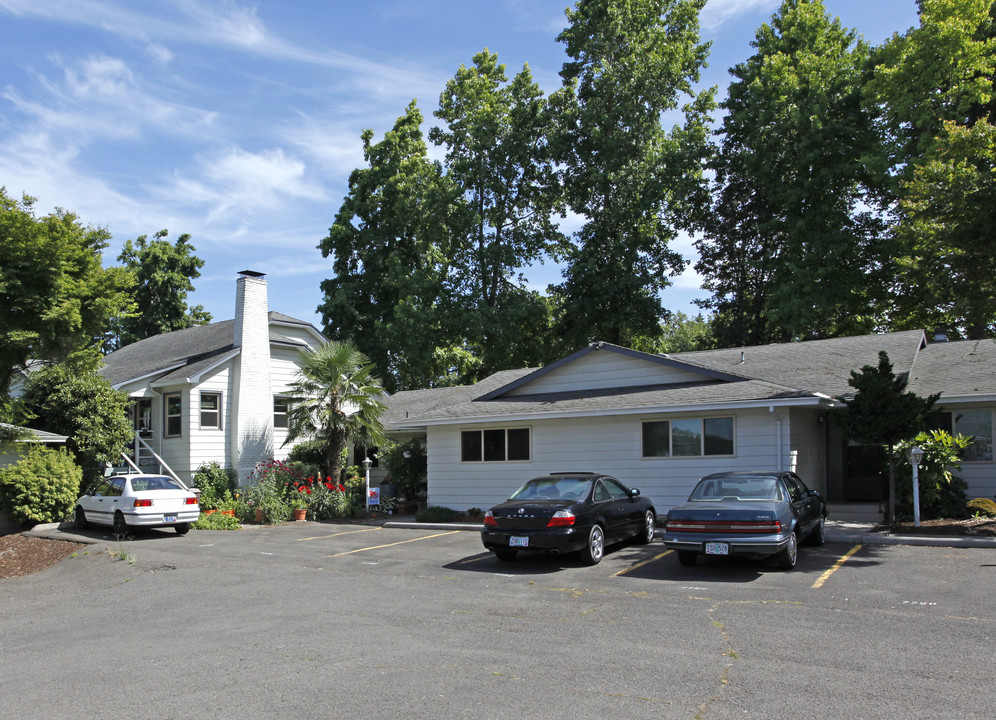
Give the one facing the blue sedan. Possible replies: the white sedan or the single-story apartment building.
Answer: the single-story apartment building

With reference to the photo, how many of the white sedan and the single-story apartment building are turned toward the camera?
1

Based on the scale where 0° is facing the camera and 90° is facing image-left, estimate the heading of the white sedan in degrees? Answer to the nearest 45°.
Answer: approximately 135°

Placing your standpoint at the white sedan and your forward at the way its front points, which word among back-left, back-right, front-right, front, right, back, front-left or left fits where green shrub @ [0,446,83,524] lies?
front

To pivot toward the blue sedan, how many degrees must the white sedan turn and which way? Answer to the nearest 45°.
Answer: approximately 180°

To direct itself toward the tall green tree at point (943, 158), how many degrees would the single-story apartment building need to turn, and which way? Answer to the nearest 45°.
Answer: approximately 135° to its left

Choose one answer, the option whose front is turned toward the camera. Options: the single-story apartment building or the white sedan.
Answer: the single-story apartment building

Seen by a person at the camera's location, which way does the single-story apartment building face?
facing the viewer

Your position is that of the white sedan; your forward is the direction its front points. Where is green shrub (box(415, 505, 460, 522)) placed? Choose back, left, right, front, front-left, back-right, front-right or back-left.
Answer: back-right

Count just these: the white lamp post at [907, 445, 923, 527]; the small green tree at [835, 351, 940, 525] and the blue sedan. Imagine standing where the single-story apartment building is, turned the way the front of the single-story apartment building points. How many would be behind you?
0
